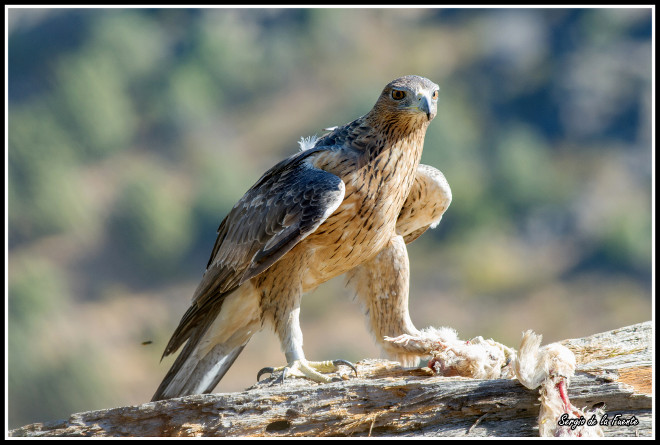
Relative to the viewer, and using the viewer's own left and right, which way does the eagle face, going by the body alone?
facing the viewer and to the right of the viewer
